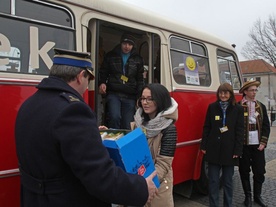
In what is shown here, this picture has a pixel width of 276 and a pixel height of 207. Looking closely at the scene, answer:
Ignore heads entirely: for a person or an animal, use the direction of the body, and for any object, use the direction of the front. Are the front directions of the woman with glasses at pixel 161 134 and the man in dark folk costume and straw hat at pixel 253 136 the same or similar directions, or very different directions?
same or similar directions

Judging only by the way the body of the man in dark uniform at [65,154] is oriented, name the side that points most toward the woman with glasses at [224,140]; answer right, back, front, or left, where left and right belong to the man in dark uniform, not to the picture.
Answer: front

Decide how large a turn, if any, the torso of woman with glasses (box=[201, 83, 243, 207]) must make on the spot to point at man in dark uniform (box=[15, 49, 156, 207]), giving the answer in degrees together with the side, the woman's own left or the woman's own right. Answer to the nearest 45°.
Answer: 0° — they already face them

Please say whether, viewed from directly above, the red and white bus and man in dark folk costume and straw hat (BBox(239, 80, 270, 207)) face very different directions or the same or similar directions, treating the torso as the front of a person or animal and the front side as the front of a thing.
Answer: very different directions

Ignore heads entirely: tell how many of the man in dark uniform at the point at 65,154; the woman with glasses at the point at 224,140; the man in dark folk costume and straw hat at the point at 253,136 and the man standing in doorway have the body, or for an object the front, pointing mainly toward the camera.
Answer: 3

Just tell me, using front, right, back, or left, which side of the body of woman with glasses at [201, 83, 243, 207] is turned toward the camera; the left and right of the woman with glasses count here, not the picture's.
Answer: front

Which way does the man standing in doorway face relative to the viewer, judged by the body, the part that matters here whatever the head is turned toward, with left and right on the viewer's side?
facing the viewer

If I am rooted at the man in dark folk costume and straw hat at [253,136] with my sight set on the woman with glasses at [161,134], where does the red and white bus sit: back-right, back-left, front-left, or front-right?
front-right

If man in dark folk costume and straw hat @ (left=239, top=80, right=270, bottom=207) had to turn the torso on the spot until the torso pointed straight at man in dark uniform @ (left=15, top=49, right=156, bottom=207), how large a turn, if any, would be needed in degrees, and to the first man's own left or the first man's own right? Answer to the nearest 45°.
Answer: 0° — they already face them

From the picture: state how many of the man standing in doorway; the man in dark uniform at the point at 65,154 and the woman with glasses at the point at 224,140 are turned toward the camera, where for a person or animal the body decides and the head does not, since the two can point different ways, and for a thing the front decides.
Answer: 2

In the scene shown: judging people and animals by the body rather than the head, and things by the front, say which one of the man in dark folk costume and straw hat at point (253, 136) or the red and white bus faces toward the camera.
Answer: the man in dark folk costume and straw hat

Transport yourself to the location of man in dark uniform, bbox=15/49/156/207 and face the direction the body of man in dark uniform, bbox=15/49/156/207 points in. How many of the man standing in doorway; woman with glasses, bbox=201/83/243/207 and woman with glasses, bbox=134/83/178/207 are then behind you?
0

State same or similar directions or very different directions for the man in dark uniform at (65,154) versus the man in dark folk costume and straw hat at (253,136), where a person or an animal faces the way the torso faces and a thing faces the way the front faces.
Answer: very different directions

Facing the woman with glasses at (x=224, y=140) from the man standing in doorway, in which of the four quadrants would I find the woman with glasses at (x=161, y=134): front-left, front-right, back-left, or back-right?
front-right

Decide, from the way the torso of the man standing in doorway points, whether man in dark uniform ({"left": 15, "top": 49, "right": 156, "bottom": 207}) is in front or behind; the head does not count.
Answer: in front

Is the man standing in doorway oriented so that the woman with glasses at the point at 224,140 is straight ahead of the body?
no
